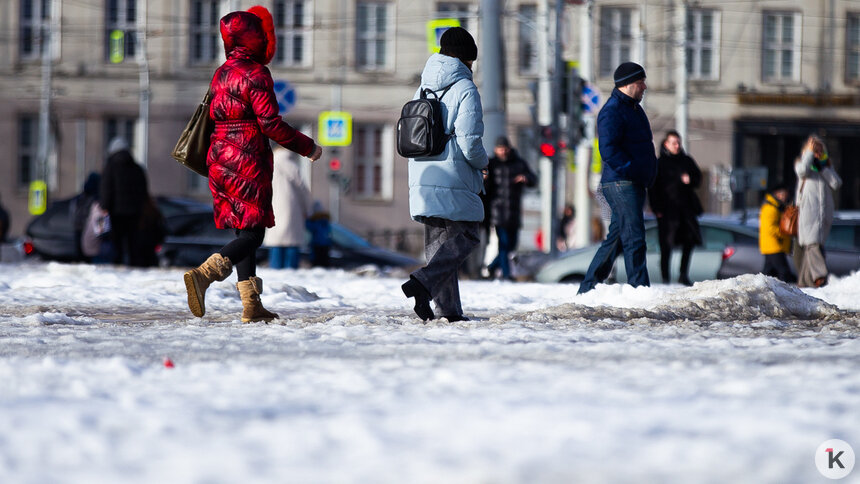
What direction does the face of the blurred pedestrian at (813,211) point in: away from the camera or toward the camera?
toward the camera

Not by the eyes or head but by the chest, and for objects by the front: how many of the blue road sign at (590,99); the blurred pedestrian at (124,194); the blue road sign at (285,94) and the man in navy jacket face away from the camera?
1

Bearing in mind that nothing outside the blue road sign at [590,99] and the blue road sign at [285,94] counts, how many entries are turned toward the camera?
2

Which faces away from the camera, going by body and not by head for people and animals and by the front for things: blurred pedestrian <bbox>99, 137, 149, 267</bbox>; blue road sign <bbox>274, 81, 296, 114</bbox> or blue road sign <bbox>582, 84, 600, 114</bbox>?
the blurred pedestrian

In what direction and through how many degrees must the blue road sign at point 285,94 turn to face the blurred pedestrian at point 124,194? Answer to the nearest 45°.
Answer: approximately 45° to its right

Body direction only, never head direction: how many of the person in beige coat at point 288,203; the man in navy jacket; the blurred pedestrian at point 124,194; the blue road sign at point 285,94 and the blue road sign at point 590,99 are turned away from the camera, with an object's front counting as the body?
2

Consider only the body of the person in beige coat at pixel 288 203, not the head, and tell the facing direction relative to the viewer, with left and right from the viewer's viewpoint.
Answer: facing away from the viewer

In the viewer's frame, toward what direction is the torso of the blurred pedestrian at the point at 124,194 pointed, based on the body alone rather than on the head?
away from the camera

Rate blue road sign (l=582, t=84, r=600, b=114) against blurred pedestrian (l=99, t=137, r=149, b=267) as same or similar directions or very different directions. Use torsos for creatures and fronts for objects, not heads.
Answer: very different directions

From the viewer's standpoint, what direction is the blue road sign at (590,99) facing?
toward the camera

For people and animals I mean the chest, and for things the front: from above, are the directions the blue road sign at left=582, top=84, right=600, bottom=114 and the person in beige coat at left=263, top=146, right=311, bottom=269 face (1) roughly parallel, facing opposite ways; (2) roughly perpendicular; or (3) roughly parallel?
roughly parallel, facing opposite ways

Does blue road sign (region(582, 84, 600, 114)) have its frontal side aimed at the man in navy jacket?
yes

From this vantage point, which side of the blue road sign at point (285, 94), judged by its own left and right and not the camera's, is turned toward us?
front

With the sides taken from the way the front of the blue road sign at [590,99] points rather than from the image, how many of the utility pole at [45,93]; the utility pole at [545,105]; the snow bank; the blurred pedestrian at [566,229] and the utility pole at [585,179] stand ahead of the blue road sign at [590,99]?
1

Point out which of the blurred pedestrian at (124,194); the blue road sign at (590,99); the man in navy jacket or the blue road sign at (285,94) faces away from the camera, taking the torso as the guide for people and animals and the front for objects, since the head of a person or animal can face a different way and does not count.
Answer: the blurred pedestrian
